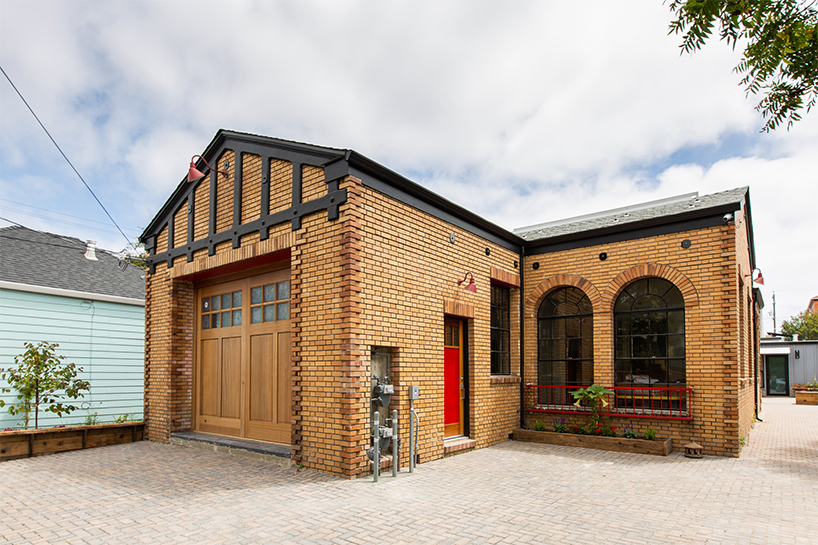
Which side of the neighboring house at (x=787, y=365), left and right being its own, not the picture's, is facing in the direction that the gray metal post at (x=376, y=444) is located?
front

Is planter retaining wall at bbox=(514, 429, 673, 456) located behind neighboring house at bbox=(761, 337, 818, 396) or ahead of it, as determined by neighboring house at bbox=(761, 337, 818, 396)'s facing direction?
ahead

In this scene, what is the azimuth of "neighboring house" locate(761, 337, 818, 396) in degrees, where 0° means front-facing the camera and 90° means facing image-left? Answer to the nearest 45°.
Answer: approximately 0°

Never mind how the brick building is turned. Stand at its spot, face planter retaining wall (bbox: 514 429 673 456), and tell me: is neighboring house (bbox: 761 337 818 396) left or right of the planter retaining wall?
left

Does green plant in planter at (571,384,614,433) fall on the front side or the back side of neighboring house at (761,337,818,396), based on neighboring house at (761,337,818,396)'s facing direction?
on the front side

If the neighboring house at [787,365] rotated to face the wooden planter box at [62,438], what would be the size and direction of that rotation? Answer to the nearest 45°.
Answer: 0° — it already faces it
